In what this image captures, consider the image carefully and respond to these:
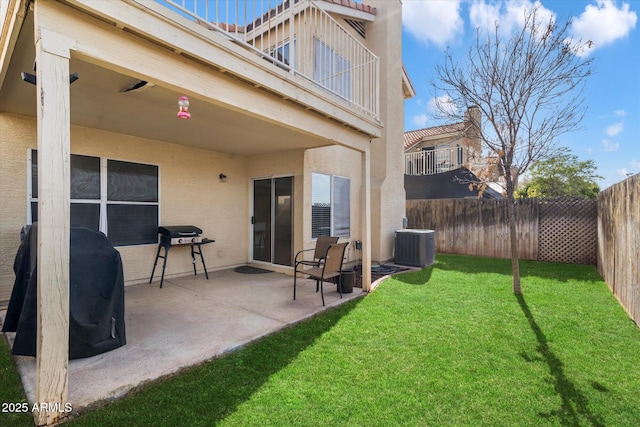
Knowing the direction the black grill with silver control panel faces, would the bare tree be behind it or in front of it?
in front

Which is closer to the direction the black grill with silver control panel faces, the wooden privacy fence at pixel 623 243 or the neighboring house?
the wooden privacy fence

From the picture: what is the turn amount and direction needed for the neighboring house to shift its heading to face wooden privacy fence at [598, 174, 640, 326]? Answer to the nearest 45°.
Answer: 0° — it already faces it

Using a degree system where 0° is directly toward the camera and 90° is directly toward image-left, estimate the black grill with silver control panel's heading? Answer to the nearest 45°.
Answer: approximately 315°

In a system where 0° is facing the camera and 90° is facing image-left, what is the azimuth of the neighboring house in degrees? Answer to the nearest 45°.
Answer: approximately 0°

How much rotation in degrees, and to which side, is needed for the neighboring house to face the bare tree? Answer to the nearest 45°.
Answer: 0° — it already faces it

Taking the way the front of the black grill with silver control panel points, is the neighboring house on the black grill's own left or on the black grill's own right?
on the black grill's own left
